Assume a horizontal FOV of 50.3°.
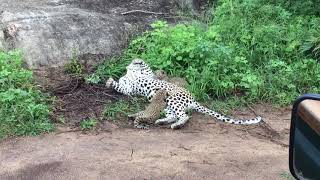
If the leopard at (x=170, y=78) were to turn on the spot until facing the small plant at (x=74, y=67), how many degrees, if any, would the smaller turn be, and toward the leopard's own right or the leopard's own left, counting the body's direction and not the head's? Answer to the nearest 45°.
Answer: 0° — it already faces it

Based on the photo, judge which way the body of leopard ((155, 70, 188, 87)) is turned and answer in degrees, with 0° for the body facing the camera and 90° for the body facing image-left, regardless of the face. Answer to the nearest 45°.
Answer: approximately 90°

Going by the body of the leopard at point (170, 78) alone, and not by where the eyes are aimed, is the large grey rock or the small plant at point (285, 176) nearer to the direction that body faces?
the large grey rock

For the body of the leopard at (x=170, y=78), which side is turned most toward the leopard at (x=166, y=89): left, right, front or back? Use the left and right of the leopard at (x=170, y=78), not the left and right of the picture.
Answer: left

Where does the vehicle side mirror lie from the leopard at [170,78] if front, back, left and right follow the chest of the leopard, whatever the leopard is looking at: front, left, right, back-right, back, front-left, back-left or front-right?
left

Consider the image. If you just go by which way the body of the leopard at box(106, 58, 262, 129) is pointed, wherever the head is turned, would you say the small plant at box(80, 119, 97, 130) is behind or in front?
in front

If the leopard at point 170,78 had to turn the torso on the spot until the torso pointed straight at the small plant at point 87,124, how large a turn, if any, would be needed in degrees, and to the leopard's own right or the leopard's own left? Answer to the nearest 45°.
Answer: approximately 45° to the leopard's own left

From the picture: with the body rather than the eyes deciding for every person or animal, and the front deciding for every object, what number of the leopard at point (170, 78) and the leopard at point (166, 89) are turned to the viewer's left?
2

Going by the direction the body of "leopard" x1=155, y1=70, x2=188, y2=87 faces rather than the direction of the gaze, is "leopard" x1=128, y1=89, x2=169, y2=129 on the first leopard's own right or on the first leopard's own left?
on the first leopard's own left

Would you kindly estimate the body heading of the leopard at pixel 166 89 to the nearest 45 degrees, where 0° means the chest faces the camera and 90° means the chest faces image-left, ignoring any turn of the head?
approximately 90°
